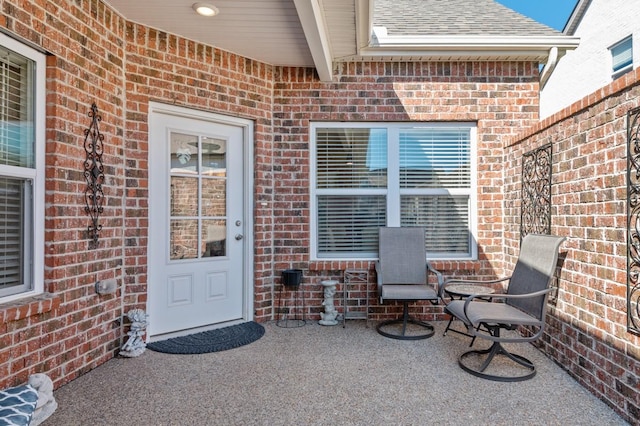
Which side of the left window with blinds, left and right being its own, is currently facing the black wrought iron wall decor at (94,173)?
left

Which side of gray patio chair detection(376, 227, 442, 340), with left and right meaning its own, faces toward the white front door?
right

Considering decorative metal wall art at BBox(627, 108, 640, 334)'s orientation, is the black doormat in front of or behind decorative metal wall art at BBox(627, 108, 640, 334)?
in front

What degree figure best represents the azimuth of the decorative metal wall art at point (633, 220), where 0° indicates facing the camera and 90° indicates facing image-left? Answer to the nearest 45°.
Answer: approximately 45°

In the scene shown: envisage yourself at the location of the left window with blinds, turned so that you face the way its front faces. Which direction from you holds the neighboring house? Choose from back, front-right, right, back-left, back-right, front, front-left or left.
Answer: front-left

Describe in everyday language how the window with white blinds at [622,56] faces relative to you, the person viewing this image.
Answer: facing the viewer and to the left of the viewer

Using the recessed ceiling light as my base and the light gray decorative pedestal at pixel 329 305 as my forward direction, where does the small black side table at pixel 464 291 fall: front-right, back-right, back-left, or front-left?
front-right

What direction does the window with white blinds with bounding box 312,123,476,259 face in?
toward the camera

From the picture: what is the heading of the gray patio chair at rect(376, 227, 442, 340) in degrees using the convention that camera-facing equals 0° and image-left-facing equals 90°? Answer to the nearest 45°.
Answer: approximately 0°

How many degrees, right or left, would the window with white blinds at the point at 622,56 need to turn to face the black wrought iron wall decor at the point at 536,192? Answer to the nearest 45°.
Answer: approximately 45° to its left

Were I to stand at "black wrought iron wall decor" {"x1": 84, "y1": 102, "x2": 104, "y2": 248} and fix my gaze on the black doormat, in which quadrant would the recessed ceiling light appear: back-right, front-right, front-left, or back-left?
front-right

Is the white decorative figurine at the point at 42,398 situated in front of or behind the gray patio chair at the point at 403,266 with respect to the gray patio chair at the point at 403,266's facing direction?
in front

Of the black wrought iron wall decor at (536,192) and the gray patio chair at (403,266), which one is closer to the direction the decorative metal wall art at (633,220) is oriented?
the gray patio chair

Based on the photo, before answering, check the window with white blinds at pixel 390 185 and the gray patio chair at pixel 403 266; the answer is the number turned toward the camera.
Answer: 2

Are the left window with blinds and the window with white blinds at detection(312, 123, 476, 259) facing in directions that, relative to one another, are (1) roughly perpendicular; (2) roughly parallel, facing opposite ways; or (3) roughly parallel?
roughly perpendicular

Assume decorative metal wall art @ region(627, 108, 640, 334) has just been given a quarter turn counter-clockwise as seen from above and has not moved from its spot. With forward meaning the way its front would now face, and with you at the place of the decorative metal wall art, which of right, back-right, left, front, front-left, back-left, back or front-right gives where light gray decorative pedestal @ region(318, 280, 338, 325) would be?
back-right
